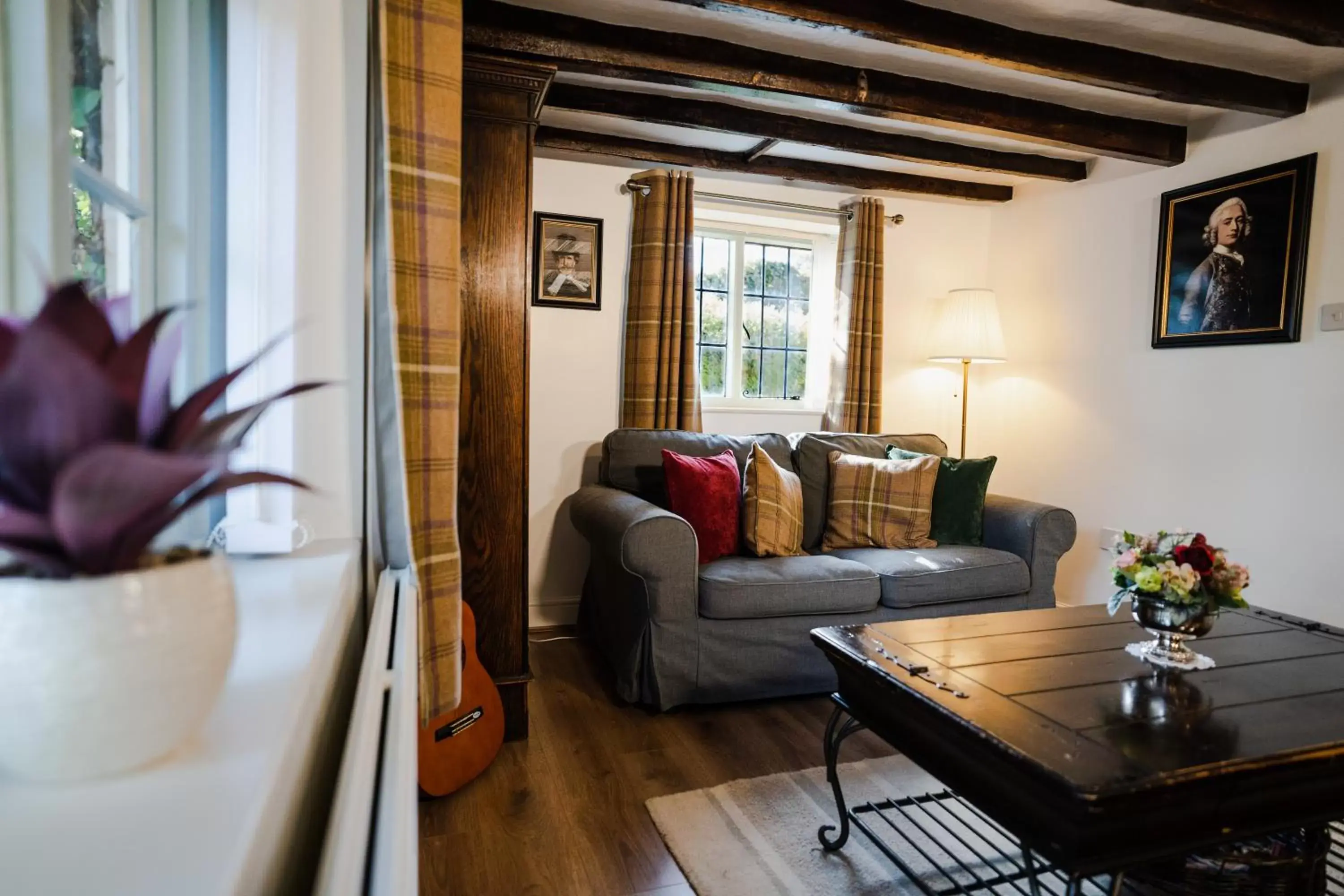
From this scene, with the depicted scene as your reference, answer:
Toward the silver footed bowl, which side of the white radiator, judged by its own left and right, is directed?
front

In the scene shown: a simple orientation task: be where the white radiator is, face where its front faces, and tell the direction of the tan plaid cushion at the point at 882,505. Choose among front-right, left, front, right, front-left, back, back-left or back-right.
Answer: front-left

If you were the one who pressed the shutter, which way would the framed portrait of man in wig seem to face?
facing the viewer and to the left of the viewer

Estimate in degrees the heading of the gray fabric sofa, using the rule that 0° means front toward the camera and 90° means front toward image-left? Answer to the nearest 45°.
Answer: approximately 315°

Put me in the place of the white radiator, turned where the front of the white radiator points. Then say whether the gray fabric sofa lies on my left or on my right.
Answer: on my left

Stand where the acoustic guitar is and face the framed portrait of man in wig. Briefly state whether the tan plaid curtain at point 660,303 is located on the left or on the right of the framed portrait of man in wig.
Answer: left

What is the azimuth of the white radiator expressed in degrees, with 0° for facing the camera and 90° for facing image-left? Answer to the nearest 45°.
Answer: approximately 270°

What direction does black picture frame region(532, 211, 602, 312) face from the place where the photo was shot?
facing the viewer

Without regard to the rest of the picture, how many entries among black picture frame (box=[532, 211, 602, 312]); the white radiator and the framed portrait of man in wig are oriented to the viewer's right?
1

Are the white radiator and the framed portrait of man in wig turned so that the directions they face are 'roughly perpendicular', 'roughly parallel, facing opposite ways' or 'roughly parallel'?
roughly parallel, facing opposite ways

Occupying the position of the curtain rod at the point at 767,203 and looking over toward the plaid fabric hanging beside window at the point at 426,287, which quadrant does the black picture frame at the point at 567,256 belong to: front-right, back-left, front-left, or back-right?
front-right

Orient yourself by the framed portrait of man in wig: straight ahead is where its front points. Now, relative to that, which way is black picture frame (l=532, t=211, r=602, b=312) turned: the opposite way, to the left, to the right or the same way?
to the left

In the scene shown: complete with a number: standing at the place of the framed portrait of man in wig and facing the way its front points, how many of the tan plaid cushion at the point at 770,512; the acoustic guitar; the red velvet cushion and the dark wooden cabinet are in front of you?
4

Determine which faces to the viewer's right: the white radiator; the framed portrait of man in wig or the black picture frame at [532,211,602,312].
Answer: the white radiator

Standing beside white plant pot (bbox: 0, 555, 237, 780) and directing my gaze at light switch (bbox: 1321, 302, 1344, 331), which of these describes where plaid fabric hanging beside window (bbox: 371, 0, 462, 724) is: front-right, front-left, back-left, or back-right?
front-left

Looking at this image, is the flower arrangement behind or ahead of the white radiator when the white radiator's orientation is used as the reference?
ahead
